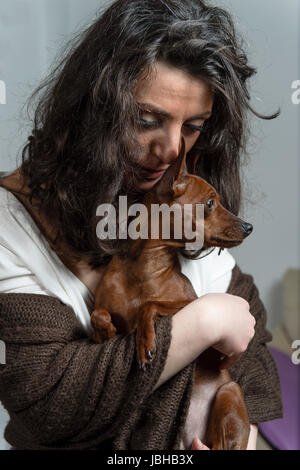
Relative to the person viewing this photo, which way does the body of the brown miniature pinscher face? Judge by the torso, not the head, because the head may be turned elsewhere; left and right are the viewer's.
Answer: facing the viewer and to the right of the viewer

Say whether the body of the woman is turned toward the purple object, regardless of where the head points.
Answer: no

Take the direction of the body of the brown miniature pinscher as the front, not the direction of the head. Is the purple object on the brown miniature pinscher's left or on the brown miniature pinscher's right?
on the brown miniature pinscher's left
